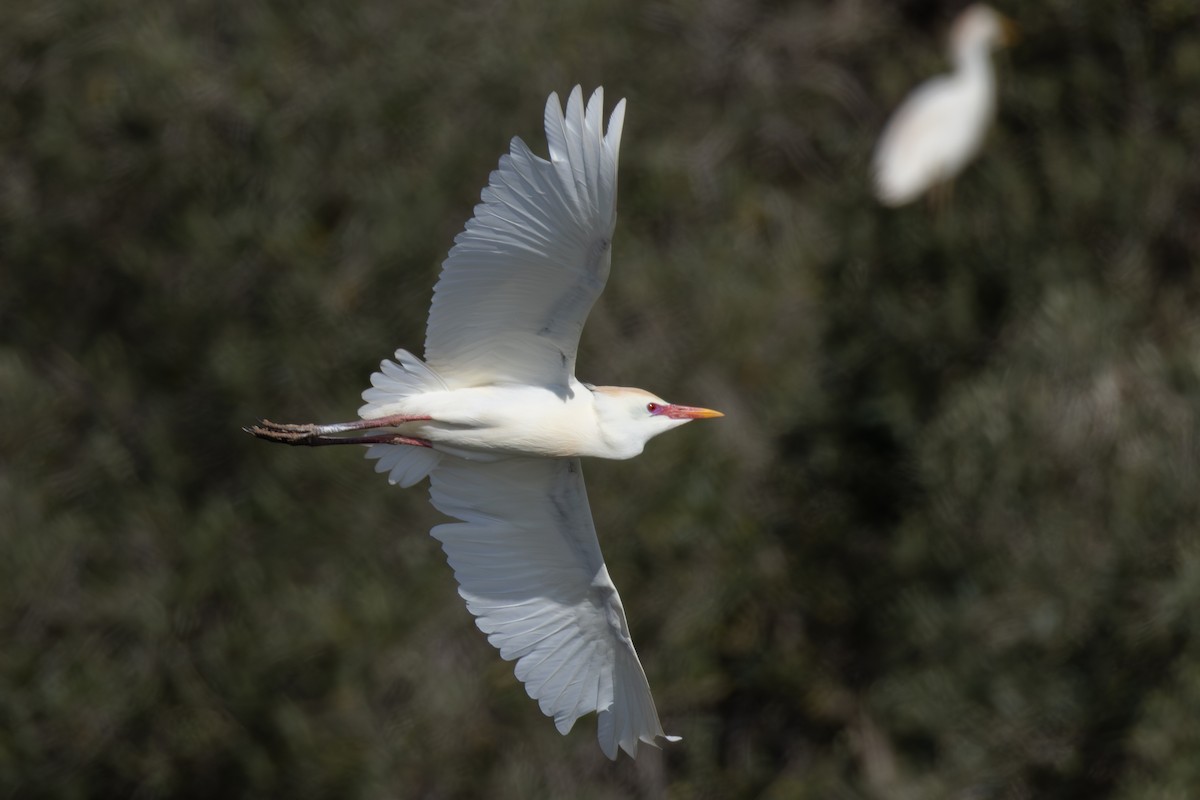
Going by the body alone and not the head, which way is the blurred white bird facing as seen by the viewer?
to the viewer's right

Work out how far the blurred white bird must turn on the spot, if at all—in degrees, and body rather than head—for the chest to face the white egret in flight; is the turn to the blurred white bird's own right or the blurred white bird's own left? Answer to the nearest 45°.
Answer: approximately 90° to the blurred white bird's own right
